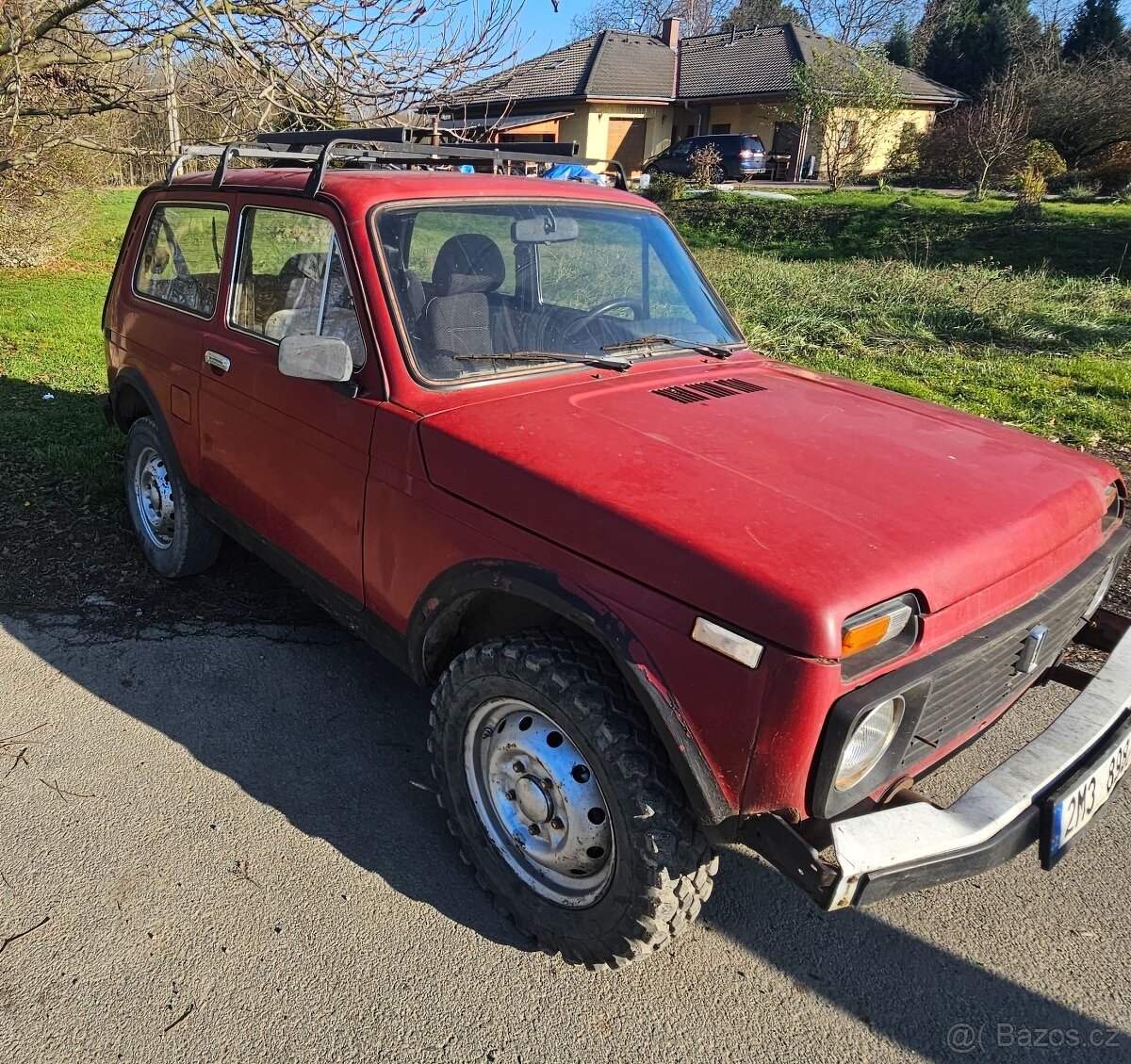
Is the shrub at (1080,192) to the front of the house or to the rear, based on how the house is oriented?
to the front

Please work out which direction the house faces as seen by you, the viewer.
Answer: facing the viewer

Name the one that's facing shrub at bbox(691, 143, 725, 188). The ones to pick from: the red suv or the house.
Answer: the house

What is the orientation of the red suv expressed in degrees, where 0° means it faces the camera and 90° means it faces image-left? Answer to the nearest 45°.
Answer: approximately 315°

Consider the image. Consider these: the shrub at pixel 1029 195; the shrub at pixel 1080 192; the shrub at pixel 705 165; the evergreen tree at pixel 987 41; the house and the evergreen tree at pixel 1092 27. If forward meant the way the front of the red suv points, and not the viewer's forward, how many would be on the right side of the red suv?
0

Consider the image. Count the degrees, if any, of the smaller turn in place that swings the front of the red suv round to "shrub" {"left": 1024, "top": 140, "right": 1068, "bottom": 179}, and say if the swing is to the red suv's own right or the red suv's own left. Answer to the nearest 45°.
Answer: approximately 135° to the red suv's own left

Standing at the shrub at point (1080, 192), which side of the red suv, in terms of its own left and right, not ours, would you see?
left

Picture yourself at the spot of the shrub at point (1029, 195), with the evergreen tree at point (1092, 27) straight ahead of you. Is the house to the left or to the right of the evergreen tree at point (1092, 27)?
left

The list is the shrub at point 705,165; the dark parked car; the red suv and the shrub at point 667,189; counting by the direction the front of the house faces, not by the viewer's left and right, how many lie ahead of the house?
4

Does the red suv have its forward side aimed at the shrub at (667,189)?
no

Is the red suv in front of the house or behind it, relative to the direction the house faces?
in front

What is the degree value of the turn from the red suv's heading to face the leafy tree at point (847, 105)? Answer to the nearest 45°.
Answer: approximately 135° to its left

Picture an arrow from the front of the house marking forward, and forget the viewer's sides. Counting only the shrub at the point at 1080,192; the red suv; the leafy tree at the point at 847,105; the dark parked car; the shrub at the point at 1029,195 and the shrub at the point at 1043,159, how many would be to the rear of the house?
0

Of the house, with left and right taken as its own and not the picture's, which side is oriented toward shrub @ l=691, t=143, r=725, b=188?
front

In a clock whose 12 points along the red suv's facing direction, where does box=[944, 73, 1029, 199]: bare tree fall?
The bare tree is roughly at 8 o'clock from the red suv.

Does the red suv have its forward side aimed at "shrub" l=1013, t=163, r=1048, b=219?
no

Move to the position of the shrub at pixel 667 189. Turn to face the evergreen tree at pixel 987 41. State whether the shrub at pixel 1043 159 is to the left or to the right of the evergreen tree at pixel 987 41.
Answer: right

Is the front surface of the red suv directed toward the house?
no

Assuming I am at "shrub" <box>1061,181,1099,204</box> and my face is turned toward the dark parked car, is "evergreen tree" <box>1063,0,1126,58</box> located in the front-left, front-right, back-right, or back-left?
front-right

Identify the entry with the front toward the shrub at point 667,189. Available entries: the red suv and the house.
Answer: the house

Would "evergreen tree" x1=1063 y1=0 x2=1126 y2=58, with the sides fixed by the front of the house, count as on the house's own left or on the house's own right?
on the house's own left

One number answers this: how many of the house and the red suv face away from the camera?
0
